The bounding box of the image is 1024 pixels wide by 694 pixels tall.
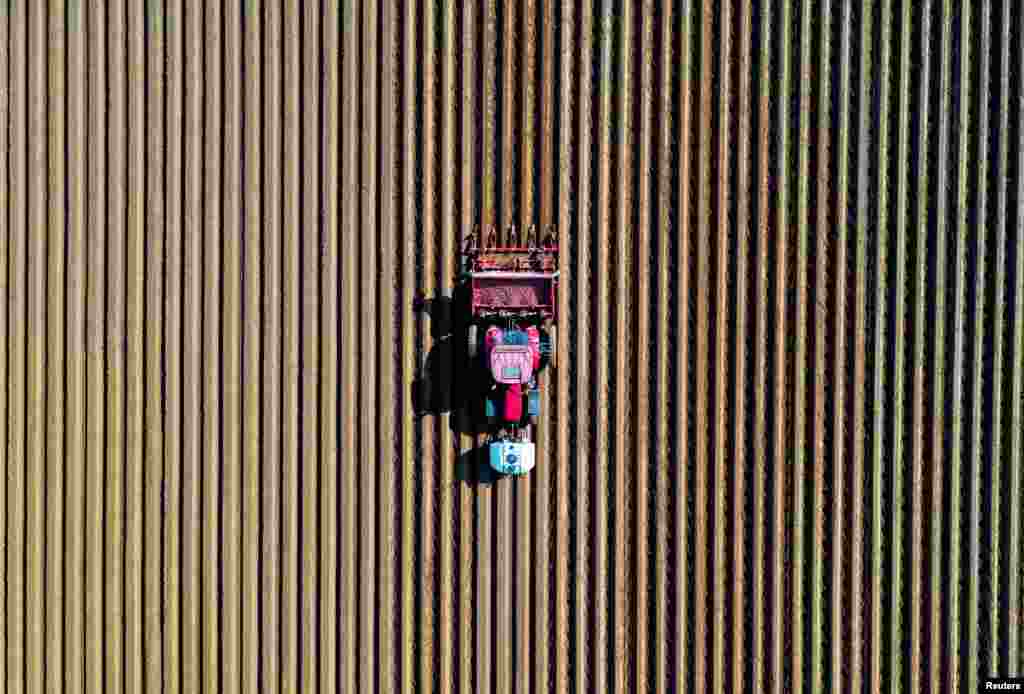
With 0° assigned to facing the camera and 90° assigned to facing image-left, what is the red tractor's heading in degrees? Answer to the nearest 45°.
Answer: approximately 0°
